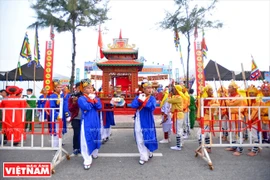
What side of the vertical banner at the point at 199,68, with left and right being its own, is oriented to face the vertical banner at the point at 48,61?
right

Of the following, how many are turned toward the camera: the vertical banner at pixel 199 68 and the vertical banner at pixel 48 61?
2

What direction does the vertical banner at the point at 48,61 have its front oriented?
toward the camera

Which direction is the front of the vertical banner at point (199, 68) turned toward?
toward the camera

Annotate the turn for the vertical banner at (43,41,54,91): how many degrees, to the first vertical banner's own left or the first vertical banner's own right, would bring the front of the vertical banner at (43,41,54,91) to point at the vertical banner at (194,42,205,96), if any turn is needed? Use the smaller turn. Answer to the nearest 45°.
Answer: approximately 90° to the first vertical banner's own left
